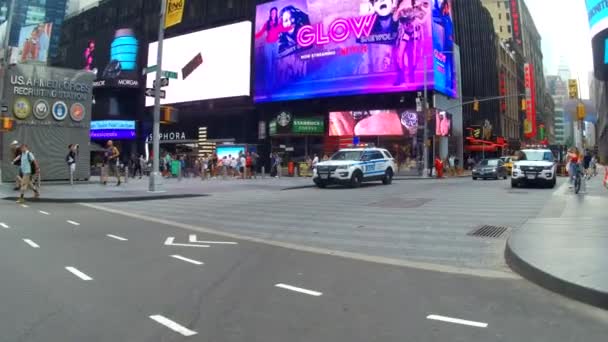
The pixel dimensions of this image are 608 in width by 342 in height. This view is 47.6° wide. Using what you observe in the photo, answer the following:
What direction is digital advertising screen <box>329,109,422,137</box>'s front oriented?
toward the camera

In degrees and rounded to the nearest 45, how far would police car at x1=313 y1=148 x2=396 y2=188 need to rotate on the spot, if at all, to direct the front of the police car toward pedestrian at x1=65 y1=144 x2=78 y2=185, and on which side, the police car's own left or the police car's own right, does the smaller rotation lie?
approximately 45° to the police car's own right

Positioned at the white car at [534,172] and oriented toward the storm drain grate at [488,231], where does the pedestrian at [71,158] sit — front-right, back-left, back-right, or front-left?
front-right

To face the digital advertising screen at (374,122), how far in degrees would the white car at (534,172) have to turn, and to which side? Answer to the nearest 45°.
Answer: approximately 135° to its right

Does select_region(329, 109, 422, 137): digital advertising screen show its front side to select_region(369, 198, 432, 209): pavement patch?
yes

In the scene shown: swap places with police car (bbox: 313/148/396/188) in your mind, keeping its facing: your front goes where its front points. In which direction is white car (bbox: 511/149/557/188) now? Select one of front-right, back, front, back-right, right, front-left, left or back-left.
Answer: back-left

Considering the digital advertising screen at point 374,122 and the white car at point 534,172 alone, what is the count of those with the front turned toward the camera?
2

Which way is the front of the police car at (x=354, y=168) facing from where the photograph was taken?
facing the viewer and to the left of the viewer

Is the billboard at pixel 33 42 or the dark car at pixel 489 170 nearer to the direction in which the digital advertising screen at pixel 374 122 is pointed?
the dark car

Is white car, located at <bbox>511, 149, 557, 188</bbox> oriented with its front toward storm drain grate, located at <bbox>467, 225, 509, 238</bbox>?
yes

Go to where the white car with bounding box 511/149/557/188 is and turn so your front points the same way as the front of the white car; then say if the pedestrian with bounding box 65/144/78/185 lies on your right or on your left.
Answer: on your right

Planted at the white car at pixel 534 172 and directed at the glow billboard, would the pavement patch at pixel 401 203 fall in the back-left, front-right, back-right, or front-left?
back-left

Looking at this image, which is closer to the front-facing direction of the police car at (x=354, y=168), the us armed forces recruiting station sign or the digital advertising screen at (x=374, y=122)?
the us armed forces recruiting station sign

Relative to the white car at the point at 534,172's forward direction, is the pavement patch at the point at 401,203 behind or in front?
in front

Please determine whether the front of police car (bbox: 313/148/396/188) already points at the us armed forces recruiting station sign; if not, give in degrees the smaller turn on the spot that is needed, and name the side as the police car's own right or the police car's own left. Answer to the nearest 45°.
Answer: approximately 45° to the police car's own right

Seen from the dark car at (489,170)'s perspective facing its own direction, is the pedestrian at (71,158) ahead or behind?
ahead
